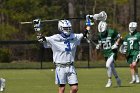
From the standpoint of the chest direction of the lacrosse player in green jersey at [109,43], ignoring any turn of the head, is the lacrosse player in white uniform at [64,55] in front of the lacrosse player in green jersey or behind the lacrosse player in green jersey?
in front

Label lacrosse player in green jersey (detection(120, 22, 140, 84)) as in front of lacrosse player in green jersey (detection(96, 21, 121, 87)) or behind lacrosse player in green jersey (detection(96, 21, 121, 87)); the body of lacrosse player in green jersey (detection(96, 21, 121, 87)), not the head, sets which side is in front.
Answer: behind

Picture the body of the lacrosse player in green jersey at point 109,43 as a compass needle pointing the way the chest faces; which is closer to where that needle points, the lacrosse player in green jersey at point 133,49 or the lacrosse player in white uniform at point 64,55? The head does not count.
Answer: the lacrosse player in white uniform

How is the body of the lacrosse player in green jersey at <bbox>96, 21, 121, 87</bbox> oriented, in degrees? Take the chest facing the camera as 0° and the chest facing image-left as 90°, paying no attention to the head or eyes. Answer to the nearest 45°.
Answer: approximately 45°
